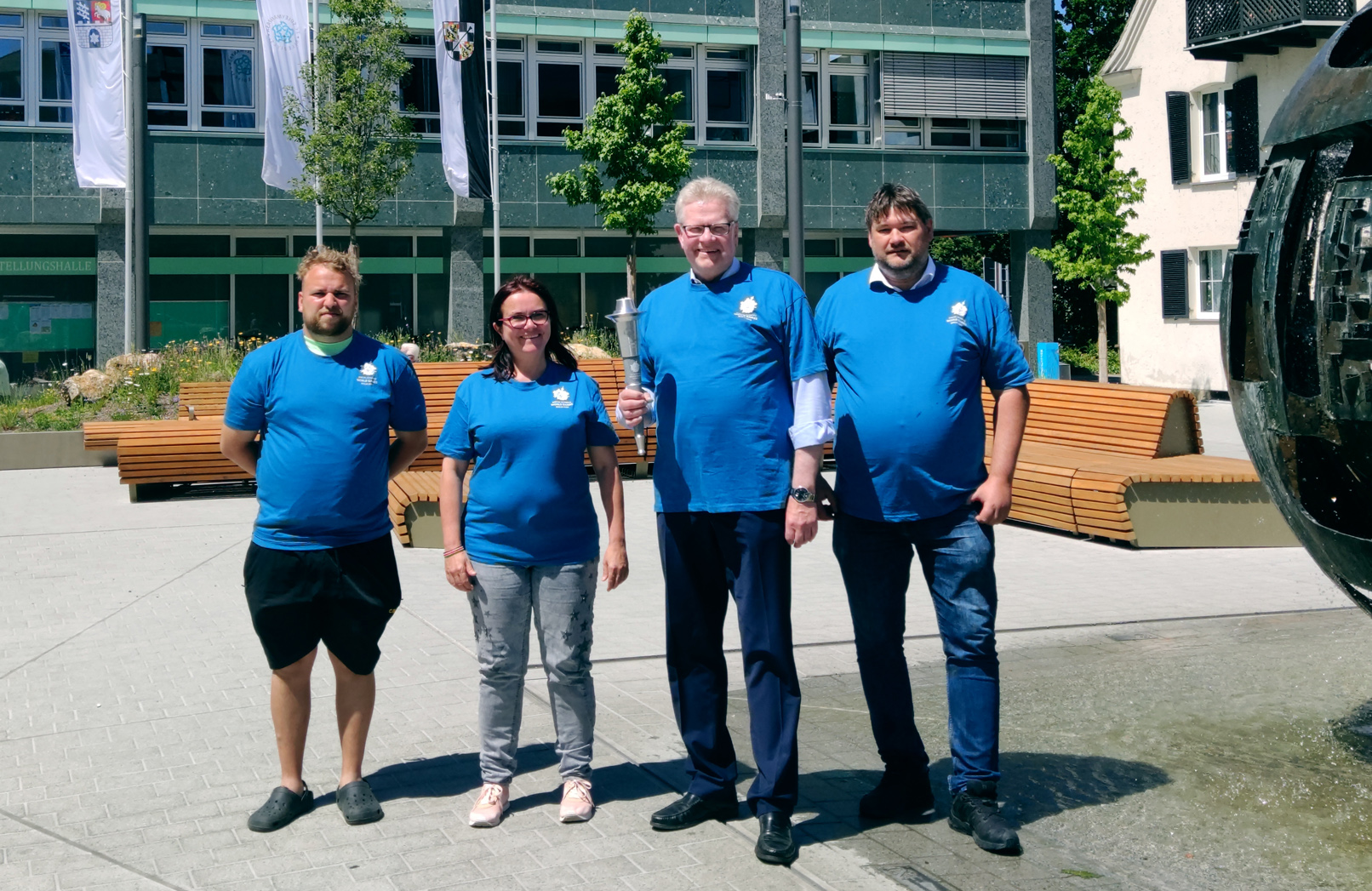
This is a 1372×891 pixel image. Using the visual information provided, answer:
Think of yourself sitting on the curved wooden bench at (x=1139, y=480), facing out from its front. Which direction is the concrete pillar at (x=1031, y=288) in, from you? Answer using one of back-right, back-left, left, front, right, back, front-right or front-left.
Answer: back-right

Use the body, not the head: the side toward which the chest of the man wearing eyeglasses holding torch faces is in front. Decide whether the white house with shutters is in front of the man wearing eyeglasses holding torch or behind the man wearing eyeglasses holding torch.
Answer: behind

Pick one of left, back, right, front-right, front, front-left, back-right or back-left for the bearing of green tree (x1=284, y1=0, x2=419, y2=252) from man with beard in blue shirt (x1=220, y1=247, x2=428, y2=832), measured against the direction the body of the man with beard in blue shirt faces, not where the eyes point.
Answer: back

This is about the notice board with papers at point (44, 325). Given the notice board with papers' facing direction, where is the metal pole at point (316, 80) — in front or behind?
in front

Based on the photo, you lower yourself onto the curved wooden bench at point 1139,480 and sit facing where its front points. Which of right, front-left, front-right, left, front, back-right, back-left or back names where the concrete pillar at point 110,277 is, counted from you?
right

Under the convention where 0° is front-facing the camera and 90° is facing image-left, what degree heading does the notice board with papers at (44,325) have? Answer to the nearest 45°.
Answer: approximately 0°

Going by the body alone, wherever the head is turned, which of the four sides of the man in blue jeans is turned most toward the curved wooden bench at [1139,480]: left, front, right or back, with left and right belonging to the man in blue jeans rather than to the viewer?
back

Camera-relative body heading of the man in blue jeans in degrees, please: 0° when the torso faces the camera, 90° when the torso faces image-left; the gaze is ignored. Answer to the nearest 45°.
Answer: approximately 0°

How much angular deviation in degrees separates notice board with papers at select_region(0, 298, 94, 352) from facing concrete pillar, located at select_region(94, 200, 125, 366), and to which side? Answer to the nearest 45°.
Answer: approximately 45° to its left

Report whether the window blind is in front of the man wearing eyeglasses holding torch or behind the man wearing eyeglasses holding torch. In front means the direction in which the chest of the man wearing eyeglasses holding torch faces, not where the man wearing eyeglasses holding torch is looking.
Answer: behind
